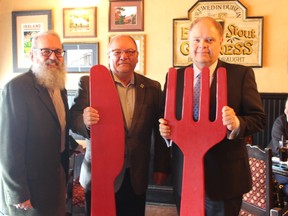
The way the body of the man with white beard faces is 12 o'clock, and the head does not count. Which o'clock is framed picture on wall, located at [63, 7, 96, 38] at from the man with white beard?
The framed picture on wall is roughly at 8 o'clock from the man with white beard.

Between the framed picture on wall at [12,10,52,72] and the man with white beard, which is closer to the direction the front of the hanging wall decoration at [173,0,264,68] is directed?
the man with white beard

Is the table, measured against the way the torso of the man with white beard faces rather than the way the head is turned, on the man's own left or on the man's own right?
on the man's own left

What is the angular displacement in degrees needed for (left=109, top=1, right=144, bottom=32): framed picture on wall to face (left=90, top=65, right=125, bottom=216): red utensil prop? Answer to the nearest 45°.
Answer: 0° — it already faces it

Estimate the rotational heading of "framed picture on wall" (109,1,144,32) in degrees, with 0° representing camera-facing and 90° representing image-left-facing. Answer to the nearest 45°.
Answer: approximately 0°

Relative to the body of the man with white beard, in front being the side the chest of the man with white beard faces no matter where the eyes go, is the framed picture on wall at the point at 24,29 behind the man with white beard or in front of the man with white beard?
behind

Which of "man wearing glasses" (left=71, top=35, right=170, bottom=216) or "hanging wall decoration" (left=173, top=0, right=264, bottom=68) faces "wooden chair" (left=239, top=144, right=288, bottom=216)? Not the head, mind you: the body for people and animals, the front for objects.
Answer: the hanging wall decoration
